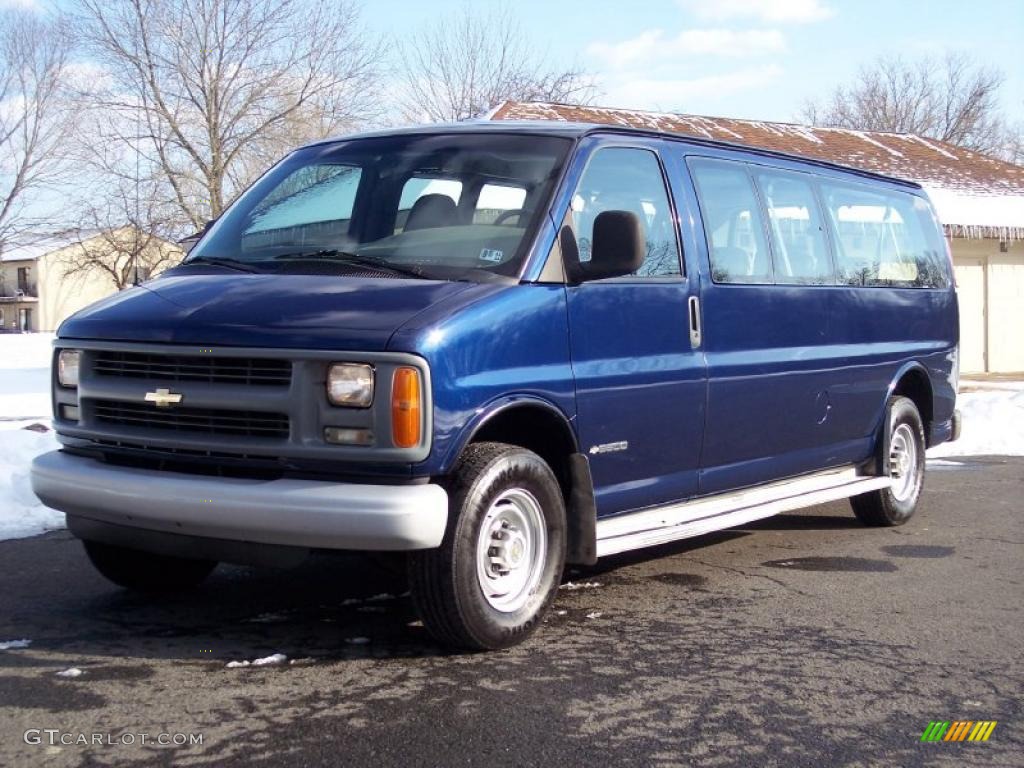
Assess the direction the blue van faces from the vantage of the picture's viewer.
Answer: facing the viewer and to the left of the viewer
